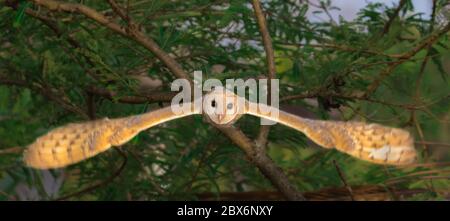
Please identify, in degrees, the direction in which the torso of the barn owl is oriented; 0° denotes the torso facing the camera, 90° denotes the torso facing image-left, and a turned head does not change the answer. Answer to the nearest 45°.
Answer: approximately 0°
